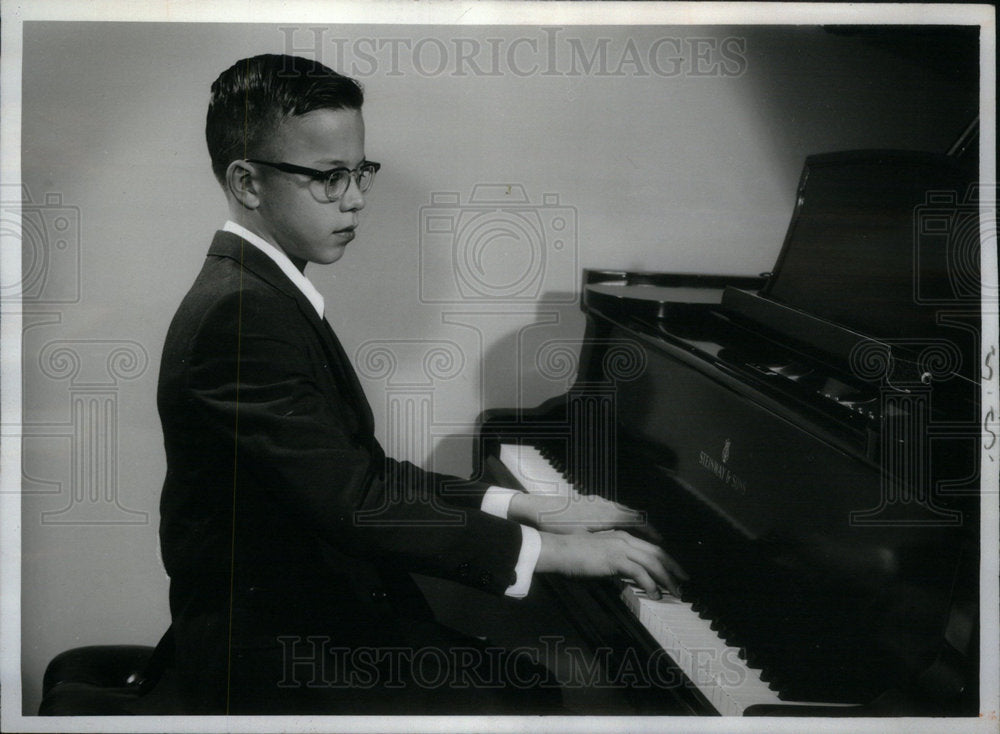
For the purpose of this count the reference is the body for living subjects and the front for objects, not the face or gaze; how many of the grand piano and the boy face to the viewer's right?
1

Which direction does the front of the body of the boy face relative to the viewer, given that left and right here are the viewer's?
facing to the right of the viewer

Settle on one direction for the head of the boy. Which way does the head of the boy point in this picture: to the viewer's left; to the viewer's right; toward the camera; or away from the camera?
to the viewer's right

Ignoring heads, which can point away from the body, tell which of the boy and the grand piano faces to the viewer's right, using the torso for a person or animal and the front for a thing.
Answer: the boy

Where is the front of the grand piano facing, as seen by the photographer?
facing the viewer and to the left of the viewer
